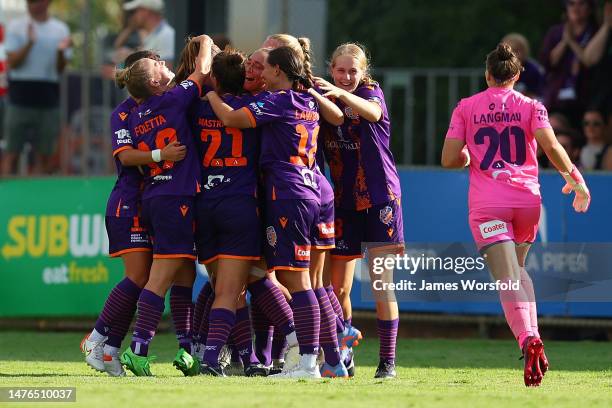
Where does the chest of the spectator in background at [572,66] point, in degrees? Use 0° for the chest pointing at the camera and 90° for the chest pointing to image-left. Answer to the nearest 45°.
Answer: approximately 0°

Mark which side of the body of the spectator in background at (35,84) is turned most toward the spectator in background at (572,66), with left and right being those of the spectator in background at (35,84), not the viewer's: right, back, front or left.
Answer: left

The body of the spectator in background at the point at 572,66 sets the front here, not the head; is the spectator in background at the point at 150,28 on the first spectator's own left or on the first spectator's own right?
on the first spectator's own right

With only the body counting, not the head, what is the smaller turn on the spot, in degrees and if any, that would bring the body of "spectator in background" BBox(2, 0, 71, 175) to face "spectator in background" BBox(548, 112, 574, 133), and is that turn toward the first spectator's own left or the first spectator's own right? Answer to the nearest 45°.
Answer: approximately 45° to the first spectator's own left

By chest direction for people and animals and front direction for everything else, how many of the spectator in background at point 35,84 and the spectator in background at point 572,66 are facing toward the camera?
2

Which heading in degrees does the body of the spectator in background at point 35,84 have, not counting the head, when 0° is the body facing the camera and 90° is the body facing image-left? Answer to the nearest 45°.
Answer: approximately 0°

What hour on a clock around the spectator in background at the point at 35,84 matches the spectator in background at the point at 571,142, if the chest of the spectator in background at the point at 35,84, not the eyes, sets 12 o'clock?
the spectator in background at the point at 571,142 is roughly at 10 o'clock from the spectator in background at the point at 35,84.

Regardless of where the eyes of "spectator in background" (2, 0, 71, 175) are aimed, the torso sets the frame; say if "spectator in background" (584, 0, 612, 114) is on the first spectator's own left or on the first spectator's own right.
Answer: on the first spectator's own left

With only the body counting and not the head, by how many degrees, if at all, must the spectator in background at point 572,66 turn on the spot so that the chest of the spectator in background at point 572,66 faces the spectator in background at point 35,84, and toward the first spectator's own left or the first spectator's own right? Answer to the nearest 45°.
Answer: approximately 90° to the first spectator's own right
